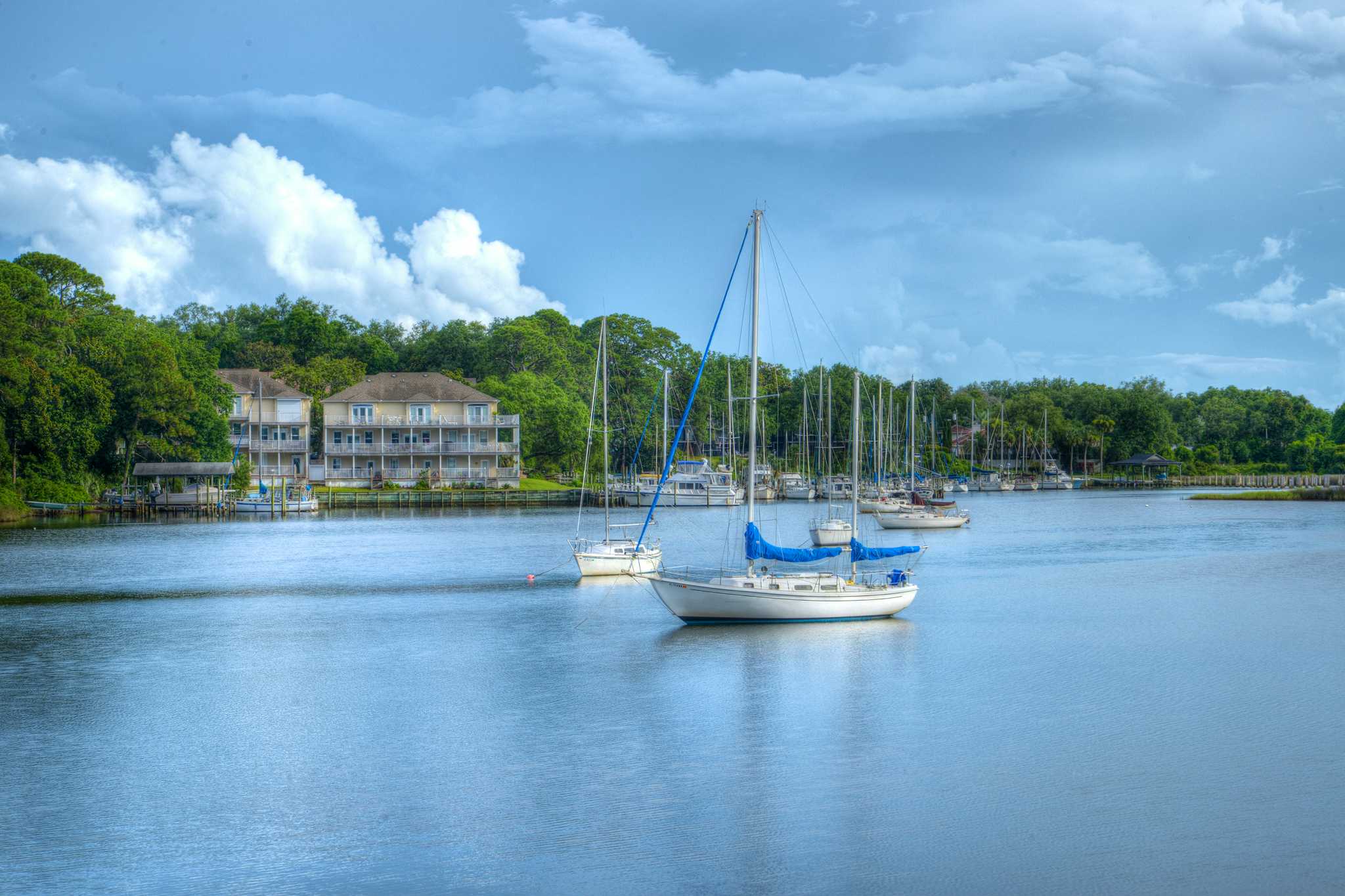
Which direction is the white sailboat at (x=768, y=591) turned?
to the viewer's left
